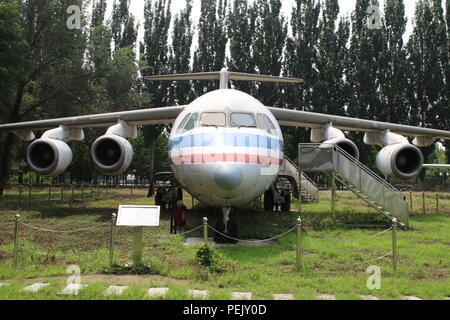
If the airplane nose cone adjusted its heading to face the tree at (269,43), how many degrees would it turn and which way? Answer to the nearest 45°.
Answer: approximately 180°

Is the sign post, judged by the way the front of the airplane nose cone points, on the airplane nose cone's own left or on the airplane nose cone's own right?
on the airplane nose cone's own right

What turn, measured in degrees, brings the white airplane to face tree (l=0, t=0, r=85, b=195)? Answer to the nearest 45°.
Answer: approximately 135° to its right

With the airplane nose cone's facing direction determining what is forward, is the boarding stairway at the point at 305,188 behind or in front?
behind

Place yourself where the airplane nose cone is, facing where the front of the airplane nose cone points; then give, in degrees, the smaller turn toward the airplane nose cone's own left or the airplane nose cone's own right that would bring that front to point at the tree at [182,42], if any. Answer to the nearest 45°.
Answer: approximately 180°

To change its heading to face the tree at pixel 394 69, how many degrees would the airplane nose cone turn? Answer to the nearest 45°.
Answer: approximately 135° to its left

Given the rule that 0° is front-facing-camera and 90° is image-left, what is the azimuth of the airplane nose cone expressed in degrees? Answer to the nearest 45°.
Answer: approximately 0°

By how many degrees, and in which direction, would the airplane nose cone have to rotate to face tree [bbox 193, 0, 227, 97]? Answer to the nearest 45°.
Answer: approximately 180°

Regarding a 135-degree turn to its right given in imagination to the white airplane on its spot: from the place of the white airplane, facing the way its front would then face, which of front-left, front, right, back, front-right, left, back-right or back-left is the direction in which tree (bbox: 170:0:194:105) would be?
front-right

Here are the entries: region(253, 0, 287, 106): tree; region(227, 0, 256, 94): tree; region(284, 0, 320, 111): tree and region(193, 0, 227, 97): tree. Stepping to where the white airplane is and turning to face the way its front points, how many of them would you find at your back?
4

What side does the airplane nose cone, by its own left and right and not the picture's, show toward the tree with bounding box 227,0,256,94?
back

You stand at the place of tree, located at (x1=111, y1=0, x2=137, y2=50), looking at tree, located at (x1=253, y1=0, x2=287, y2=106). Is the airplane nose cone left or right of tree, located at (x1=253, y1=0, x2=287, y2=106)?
right

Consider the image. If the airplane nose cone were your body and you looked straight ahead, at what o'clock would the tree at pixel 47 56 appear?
The tree is roughly at 5 o'clock from the airplane nose cone.
